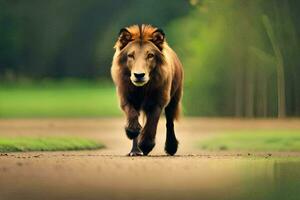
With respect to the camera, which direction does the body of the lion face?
toward the camera
